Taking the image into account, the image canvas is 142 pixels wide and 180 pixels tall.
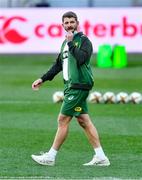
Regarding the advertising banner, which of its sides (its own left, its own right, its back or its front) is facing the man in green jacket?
front

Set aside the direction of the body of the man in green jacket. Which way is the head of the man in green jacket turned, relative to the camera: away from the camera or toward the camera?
toward the camera

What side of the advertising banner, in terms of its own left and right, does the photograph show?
front
